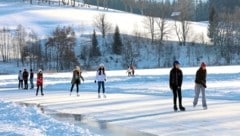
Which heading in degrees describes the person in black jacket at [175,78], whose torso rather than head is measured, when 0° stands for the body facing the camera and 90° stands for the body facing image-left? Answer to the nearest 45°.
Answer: approximately 315°
